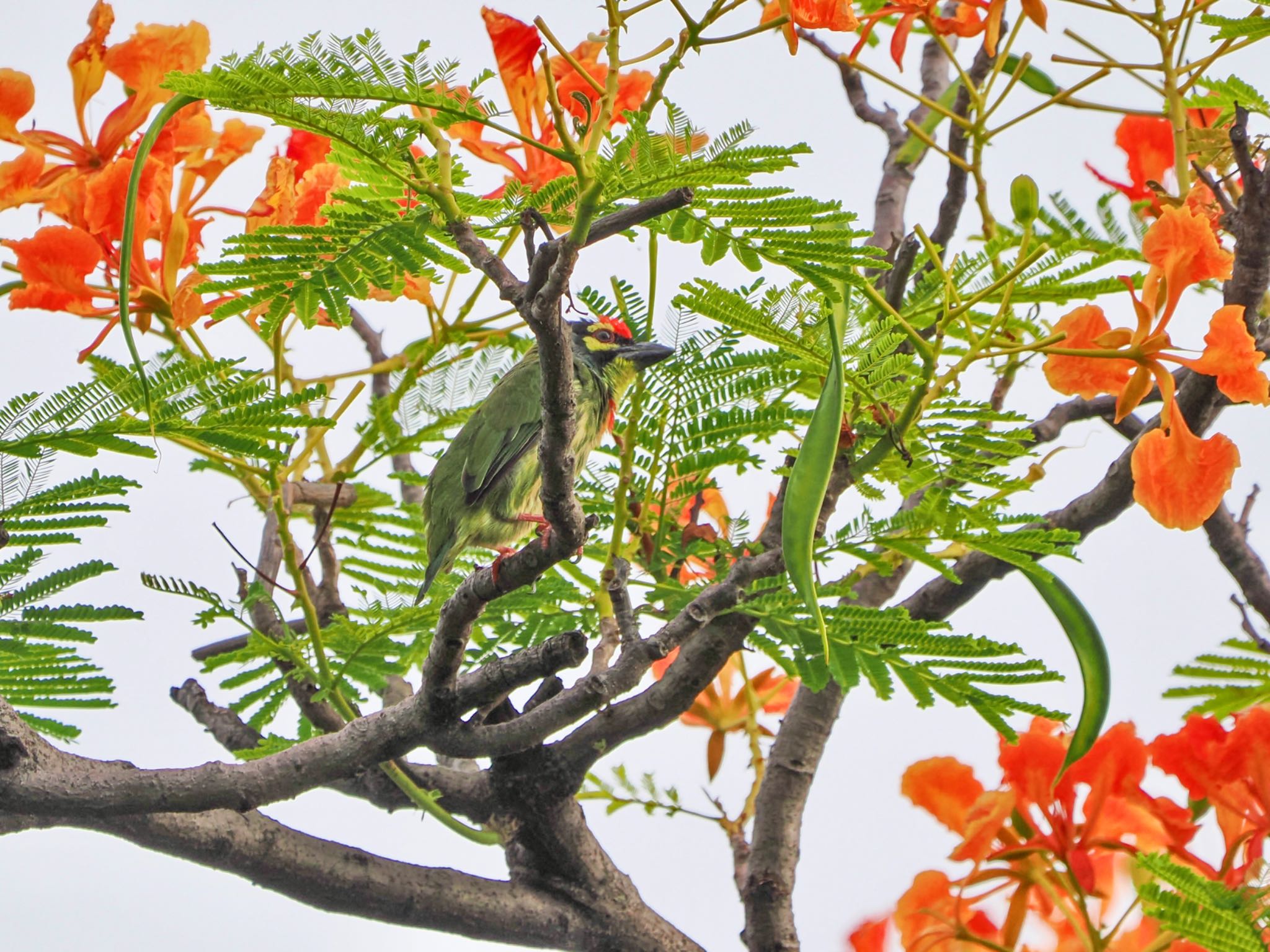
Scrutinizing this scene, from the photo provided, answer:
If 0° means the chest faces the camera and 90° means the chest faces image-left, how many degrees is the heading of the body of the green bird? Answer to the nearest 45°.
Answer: approximately 270°
